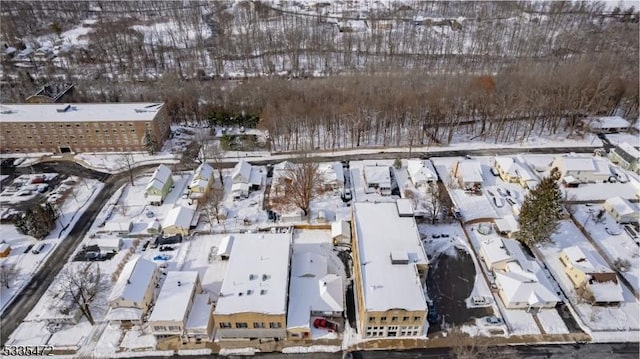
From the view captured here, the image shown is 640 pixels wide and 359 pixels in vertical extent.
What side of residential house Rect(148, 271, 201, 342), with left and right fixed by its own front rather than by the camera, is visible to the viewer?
front

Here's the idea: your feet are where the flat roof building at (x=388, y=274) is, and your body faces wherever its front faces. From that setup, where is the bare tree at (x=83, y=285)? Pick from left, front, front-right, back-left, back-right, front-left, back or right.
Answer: right

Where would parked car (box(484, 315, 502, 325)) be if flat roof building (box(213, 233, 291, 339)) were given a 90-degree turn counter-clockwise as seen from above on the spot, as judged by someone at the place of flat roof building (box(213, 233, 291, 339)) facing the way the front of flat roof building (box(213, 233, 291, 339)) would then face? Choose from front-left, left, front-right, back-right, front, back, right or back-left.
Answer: front

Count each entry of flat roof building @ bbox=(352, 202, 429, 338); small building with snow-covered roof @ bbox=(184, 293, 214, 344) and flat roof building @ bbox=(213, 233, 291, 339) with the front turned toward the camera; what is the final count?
3

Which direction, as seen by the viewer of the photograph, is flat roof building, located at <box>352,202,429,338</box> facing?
facing the viewer

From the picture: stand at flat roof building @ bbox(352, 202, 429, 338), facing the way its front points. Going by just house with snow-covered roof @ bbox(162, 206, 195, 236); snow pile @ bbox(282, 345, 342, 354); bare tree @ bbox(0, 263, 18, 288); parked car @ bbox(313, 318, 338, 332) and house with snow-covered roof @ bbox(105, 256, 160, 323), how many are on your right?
5

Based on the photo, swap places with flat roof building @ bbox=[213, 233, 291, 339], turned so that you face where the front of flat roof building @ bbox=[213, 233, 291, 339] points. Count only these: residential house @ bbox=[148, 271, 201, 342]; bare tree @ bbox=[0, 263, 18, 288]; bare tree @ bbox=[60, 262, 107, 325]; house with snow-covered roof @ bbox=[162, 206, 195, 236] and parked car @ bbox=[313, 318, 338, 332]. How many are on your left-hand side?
1
